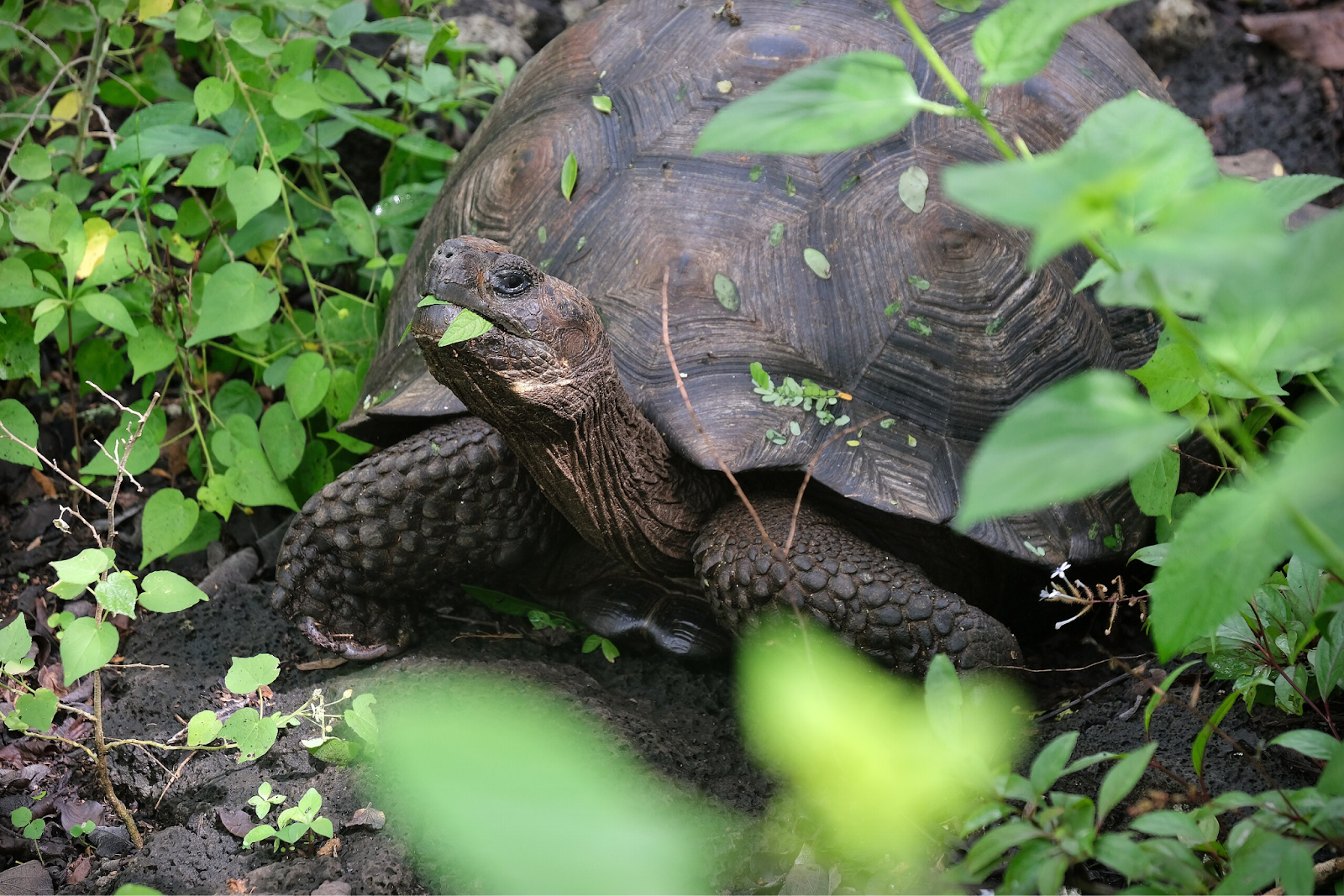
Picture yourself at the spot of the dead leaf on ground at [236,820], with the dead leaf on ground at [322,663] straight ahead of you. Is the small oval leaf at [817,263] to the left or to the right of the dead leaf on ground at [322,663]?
right

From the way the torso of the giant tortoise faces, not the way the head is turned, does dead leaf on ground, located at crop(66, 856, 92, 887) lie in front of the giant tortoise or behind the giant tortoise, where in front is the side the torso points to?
in front

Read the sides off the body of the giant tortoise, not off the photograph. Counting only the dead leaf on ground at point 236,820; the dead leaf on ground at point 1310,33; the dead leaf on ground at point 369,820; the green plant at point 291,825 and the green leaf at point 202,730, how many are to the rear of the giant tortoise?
1

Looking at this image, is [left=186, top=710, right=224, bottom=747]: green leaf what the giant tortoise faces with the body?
yes

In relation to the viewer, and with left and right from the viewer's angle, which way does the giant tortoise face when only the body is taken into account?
facing the viewer and to the left of the viewer

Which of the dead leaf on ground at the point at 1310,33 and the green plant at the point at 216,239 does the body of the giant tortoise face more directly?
the green plant

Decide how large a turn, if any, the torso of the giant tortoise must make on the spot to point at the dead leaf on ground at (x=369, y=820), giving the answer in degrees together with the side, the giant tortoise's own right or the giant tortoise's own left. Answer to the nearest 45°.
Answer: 0° — it already faces it

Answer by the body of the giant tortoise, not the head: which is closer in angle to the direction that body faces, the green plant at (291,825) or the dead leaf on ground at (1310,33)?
the green plant

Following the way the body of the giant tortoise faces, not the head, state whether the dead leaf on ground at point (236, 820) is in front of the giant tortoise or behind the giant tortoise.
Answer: in front

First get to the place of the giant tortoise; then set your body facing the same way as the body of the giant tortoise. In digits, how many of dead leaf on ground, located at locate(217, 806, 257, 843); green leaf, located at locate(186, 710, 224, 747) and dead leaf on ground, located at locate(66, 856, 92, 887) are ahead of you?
3

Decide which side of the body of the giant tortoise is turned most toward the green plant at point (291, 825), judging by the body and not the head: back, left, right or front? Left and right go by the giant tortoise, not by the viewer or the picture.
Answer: front

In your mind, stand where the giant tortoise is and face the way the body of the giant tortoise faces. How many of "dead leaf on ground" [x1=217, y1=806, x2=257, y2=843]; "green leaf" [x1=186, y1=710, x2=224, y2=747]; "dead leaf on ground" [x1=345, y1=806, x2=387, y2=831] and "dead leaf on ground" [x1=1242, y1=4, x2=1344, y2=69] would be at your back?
1

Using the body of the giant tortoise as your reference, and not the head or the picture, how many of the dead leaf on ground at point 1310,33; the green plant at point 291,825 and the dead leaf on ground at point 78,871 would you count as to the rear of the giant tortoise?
1

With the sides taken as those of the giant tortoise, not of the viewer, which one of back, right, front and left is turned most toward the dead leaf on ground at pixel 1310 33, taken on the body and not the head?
back
